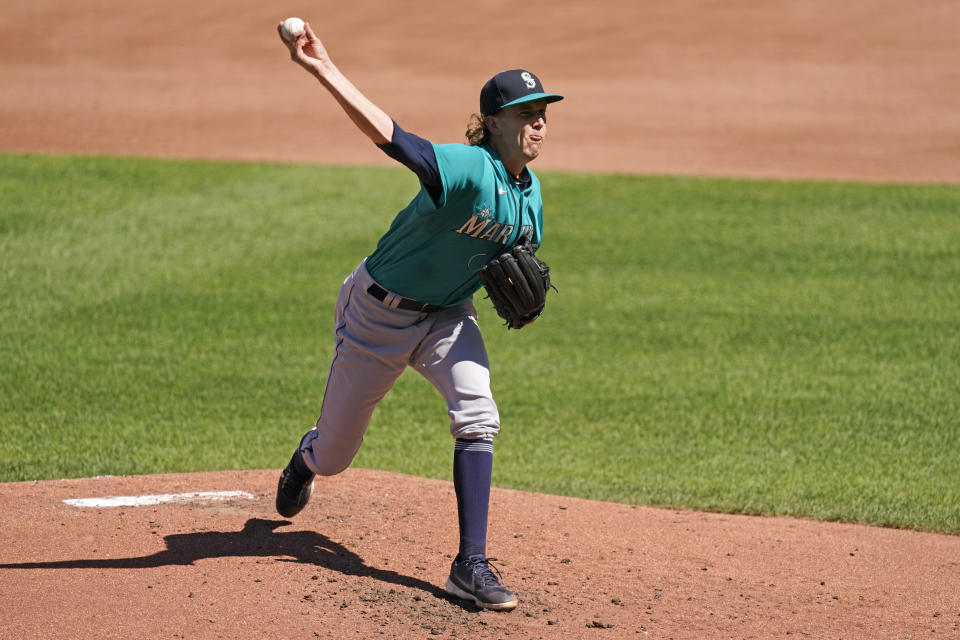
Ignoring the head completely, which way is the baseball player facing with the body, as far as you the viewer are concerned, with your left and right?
facing the viewer and to the right of the viewer
